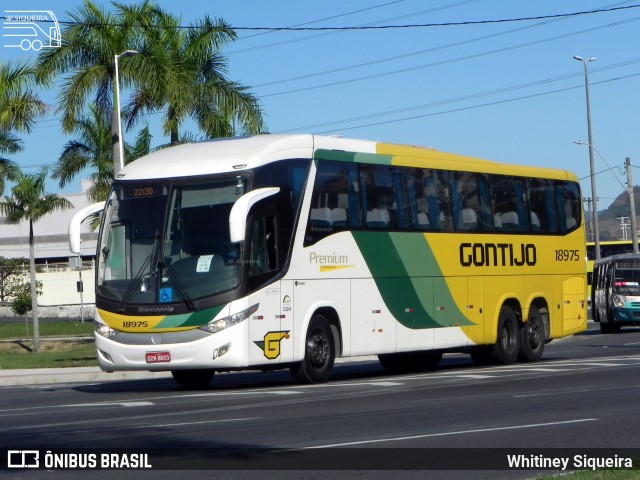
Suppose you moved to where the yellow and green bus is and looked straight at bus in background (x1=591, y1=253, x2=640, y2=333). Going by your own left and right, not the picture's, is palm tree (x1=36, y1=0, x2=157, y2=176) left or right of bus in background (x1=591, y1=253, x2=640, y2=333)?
left

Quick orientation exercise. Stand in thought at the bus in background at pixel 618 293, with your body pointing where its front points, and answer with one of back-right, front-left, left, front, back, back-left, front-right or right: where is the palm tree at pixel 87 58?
front-right

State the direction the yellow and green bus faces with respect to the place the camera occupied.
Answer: facing the viewer and to the left of the viewer

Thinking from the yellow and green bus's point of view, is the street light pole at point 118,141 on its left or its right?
on its right

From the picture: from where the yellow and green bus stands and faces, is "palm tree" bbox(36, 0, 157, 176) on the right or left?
on its right

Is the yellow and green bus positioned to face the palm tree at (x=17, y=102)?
no

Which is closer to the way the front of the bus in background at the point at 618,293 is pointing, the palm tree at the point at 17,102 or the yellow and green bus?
the yellow and green bus

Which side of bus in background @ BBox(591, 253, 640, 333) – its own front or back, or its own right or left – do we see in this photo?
front

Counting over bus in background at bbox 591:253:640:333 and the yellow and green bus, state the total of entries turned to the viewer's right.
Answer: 0

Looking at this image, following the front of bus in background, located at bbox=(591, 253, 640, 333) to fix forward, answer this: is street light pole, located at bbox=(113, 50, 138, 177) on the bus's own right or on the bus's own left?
on the bus's own right

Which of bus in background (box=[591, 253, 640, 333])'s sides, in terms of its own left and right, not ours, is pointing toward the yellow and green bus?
front

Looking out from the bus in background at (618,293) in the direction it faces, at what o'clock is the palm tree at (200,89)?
The palm tree is roughly at 2 o'clock from the bus in background.

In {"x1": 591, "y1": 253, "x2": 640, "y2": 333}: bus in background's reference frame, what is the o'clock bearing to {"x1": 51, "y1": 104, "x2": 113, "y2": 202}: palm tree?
The palm tree is roughly at 3 o'clock from the bus in background.

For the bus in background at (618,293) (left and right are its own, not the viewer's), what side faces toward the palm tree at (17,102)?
right

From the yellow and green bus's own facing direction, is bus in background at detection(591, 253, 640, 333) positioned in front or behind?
behind

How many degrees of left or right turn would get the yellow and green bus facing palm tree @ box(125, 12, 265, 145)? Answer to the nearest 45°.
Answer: approximately 135° to its right
